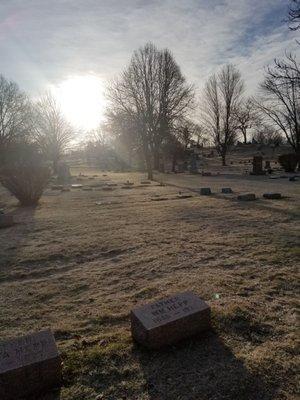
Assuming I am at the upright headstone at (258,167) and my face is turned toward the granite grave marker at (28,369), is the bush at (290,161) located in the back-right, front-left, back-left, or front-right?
back-left

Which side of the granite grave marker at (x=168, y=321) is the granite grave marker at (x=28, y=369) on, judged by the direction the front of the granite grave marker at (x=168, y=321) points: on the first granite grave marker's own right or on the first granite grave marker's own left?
on the first granite grave marker's own right

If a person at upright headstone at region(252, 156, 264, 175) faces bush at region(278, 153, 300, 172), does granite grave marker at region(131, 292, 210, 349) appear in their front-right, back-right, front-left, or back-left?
back-right

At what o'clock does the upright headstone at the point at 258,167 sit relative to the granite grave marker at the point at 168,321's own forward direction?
The upright headstone is roughly at 8 o'clock from the granite grave marker.

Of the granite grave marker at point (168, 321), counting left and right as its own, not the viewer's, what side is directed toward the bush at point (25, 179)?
back

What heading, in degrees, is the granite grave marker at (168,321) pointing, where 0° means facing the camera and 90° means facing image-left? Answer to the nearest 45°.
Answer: approximately 315°

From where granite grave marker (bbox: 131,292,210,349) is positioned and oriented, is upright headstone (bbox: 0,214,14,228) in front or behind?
behind
